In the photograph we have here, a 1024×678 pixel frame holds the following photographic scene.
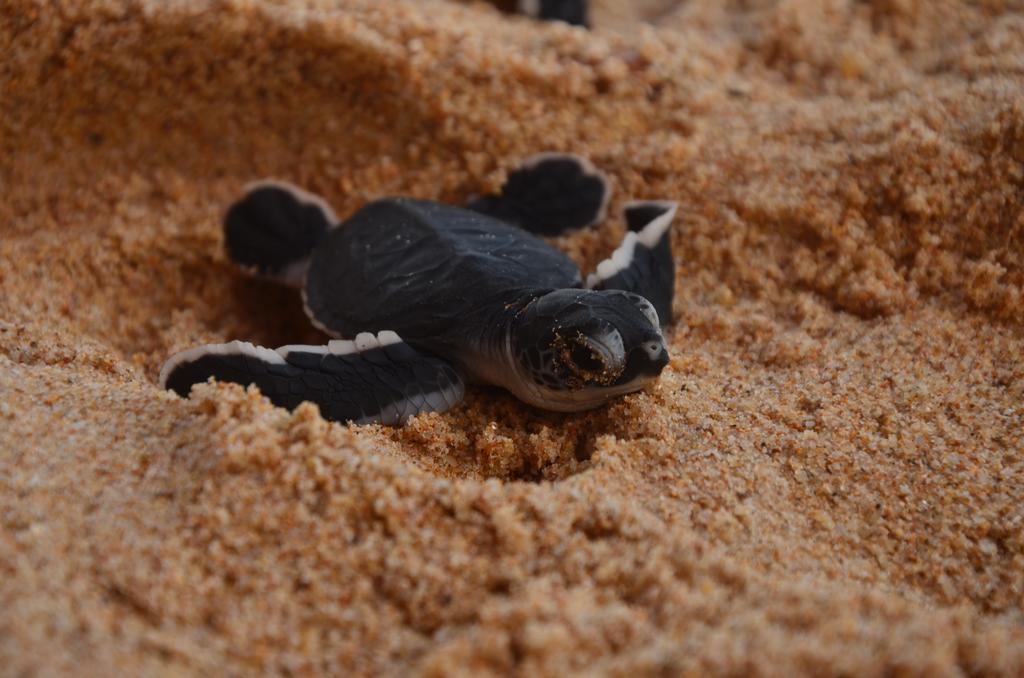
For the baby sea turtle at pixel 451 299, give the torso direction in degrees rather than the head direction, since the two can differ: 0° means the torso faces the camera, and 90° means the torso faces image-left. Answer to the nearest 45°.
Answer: approximately 315°
